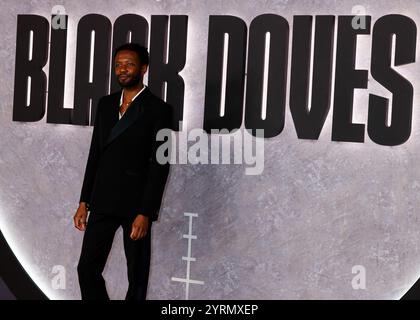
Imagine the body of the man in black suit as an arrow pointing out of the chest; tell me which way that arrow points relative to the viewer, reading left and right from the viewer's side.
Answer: facing the viewer and to the left of the viewer
